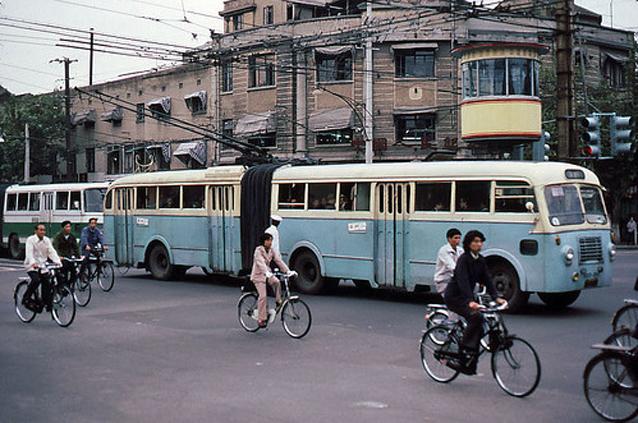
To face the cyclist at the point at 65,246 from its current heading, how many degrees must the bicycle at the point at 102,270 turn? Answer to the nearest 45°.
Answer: approximately 45° to its right

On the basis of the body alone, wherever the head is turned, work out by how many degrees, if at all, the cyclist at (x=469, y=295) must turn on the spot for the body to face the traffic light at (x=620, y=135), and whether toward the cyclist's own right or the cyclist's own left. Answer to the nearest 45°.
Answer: approximately 135° to the cyclist's own left

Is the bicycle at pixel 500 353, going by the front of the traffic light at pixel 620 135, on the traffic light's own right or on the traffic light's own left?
on the traffic light's own right

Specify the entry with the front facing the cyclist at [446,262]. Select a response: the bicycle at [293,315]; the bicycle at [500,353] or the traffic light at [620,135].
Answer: the bicycle at [293,315]

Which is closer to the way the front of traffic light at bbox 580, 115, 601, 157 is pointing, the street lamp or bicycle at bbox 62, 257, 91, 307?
the bicycle

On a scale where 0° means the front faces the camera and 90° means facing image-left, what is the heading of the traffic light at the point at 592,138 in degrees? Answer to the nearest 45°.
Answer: approximately 45°

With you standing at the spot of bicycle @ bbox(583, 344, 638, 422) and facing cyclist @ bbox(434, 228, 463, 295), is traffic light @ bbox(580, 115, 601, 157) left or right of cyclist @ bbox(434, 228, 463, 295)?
right

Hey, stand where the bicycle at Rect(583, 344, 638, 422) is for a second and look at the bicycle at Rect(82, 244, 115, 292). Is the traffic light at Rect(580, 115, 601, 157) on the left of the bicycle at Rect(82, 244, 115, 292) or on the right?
right
